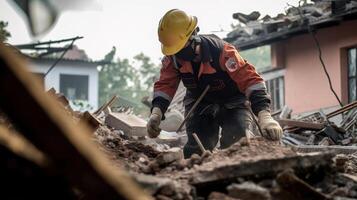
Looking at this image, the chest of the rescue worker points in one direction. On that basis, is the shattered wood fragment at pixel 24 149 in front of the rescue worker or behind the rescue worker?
in front

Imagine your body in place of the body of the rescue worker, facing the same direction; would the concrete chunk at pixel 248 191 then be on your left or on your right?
on your left

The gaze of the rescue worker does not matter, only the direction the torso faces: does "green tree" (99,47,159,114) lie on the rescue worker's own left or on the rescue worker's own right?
on the rescue worker's own right

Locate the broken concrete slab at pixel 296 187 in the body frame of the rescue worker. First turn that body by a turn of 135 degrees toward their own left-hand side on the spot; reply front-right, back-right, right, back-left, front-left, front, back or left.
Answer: right

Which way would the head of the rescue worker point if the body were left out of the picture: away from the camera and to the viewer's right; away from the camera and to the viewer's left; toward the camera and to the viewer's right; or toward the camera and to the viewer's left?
toward the camera and to the viewer's left

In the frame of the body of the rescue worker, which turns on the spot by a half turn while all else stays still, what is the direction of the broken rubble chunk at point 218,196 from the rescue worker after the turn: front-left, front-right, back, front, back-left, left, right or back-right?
back-right

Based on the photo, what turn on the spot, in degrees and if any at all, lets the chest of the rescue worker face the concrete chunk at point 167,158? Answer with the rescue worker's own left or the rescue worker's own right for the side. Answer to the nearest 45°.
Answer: approximately 45° to the rescue worker's own right

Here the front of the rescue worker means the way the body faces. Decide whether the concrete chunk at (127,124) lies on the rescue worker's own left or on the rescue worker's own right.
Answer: on the rescue worker's own right

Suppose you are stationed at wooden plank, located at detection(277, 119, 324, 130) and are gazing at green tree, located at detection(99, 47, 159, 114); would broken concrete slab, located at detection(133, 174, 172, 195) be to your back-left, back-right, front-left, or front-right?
back-left

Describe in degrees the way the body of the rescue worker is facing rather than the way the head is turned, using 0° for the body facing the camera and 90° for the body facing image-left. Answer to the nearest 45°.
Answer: approximately 45°
